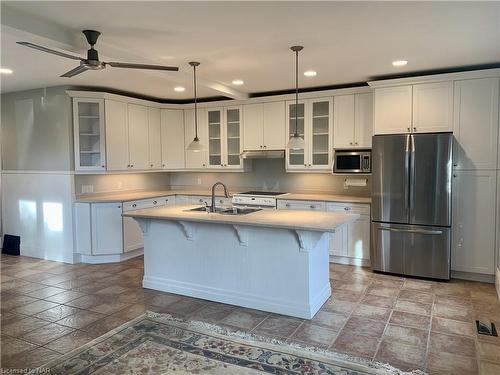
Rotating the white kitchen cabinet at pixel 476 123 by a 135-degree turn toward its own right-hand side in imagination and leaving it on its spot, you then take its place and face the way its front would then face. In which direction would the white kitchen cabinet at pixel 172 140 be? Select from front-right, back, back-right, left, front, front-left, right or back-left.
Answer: front-left

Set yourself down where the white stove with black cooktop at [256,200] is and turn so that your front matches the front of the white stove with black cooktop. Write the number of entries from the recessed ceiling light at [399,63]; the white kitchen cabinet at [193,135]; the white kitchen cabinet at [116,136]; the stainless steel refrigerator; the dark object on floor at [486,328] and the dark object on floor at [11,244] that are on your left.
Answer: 3

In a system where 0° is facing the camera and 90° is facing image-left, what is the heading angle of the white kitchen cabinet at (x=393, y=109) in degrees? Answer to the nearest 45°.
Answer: approximately 0°

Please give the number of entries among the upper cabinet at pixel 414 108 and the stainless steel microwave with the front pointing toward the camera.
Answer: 2

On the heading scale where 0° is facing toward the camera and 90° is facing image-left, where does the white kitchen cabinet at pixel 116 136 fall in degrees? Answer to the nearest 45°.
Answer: approximately 315°

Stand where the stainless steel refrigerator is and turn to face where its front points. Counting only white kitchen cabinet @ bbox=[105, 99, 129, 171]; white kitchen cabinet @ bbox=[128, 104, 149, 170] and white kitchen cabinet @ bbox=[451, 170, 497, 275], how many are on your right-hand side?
2

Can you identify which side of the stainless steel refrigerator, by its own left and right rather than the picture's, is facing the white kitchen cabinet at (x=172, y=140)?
right

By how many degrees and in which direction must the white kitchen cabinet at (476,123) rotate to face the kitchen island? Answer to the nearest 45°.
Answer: approximately 45° to its right

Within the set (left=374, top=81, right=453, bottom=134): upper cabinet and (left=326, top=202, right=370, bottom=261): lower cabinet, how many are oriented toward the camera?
2
